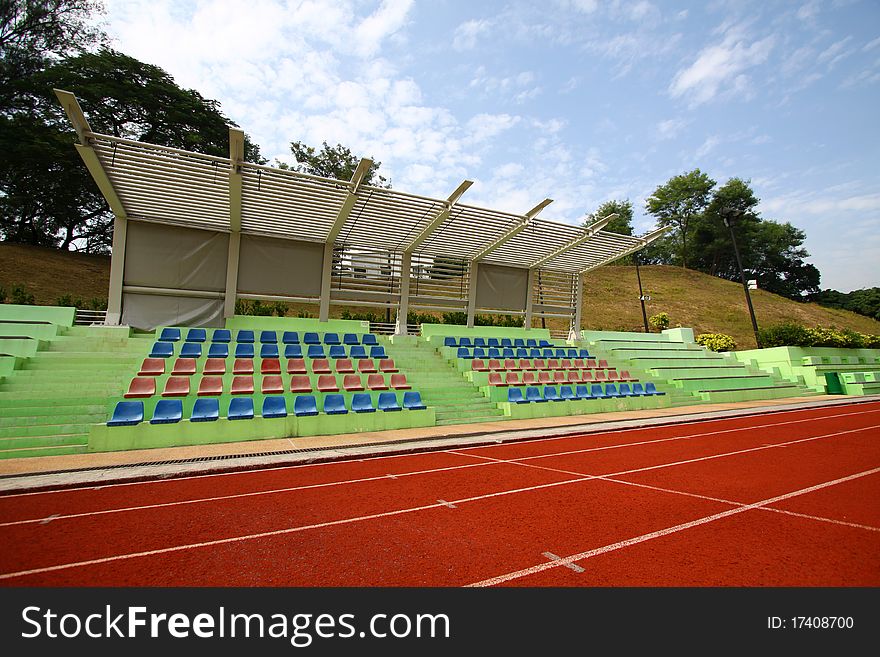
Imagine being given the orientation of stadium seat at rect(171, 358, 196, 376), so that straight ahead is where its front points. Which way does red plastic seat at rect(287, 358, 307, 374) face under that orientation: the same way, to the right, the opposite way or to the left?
the same way

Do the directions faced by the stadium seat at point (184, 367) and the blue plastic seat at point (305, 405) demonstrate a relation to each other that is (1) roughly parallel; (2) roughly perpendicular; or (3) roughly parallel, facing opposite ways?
roughly parallel

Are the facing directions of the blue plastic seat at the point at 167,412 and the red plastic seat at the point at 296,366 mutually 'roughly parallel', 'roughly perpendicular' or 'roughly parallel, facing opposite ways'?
roughly parallel

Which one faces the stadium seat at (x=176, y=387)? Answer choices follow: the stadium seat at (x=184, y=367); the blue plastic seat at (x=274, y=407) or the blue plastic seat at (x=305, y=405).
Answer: the stadium seat at (x=184, y=367)

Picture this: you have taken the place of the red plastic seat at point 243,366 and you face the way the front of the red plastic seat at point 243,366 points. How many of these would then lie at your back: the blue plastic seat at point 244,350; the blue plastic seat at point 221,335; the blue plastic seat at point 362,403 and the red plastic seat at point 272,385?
2

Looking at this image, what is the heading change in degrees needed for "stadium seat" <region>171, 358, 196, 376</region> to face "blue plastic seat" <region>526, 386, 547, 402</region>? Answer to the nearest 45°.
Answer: approximately 90° to its left

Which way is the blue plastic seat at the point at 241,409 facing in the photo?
toward the camera

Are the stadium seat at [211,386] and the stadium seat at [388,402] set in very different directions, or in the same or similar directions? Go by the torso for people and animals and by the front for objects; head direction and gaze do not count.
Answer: same or similar directions

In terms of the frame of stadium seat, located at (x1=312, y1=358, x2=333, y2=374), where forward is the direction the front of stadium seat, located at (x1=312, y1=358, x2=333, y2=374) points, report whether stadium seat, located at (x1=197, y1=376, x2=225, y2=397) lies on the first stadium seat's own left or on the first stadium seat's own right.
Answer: on the first stadium seat's own right

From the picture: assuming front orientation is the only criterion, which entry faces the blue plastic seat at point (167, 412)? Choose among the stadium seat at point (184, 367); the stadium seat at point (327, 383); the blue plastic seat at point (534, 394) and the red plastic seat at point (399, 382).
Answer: the stadium seat at point (184, 367)

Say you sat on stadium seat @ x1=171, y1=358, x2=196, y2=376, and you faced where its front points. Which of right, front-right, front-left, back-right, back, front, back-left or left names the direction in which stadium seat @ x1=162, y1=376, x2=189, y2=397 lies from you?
front

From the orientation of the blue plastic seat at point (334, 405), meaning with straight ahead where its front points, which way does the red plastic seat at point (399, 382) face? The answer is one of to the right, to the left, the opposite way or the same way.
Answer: the same way

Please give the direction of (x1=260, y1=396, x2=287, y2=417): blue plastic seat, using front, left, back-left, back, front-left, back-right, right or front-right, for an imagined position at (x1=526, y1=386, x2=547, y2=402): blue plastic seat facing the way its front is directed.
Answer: right

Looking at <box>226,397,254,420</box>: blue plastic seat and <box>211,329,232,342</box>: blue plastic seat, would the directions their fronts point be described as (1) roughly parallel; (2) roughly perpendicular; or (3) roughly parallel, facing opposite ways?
roughly parallel

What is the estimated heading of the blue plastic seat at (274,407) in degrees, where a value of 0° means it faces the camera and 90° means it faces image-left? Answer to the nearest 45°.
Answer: approximately 0°

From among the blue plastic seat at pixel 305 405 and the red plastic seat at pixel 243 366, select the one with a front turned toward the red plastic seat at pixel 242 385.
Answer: the red plastic seat at pixel 243 366

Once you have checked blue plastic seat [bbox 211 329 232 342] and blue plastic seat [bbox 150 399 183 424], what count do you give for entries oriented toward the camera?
2

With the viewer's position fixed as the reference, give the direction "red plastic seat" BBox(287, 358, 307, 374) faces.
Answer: facing the viewer
